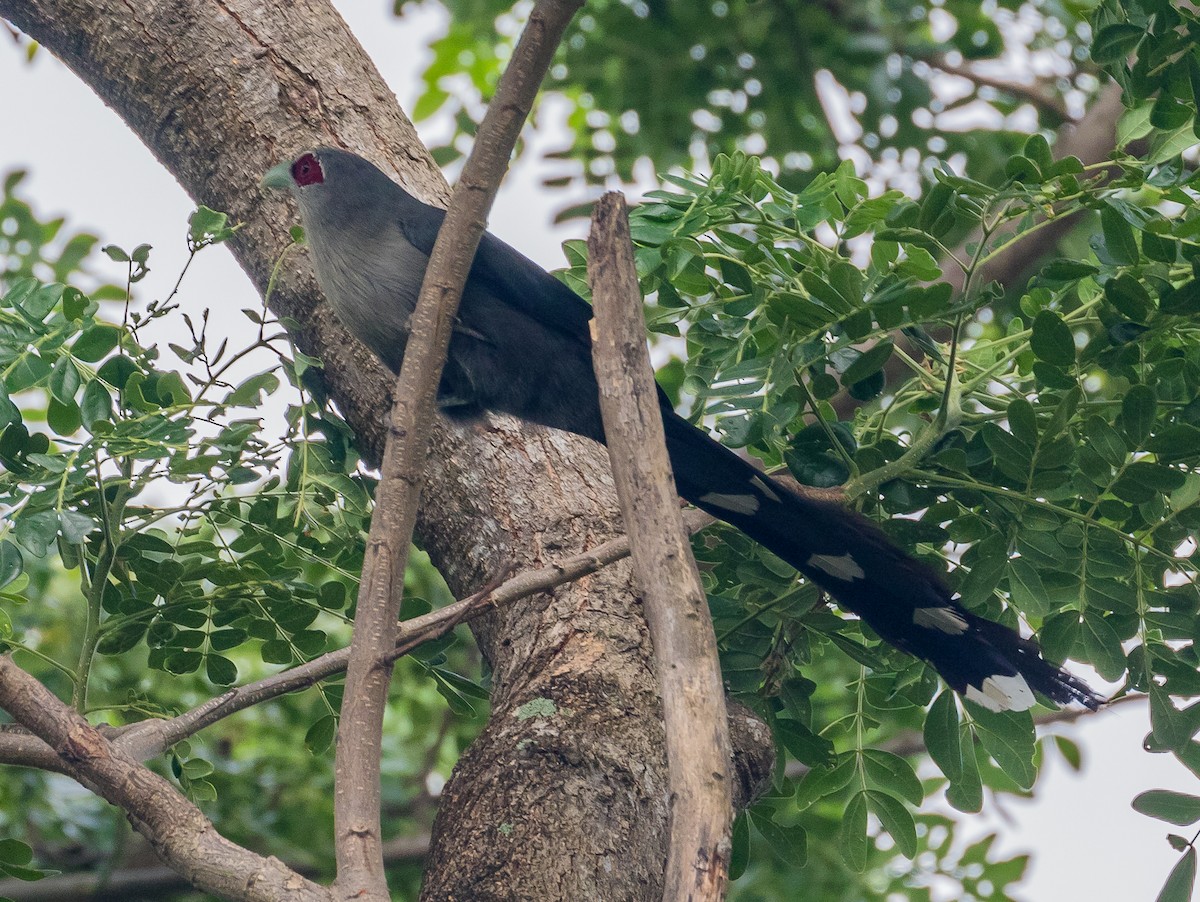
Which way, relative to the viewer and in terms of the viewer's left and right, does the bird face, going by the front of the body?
facing to the left of the viewer

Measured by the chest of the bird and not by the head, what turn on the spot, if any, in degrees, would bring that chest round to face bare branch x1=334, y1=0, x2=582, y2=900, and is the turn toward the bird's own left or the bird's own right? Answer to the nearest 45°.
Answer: approximately 90° to the bird's own left
